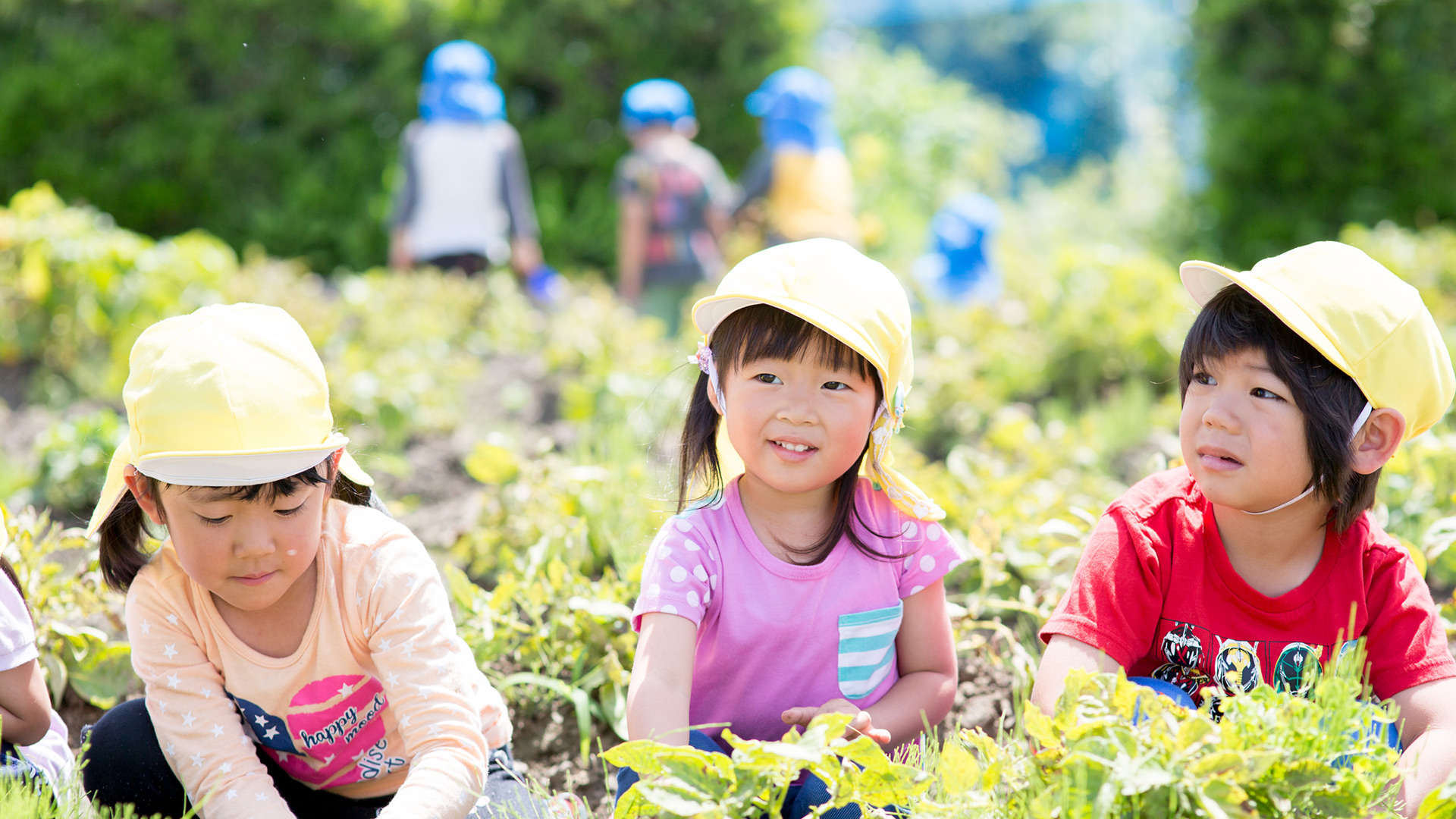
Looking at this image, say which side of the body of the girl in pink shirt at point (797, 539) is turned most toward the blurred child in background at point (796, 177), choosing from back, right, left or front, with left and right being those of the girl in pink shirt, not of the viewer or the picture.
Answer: back

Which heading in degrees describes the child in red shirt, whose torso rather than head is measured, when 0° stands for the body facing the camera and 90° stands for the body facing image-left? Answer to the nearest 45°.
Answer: approximately 0°

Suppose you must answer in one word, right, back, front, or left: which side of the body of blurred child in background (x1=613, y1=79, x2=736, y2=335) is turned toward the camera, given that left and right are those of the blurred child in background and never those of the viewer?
back

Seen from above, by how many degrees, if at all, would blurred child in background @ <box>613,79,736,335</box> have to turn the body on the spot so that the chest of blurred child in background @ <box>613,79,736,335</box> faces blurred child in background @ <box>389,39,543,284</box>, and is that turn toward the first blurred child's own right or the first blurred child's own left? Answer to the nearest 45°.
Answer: approximately 90° to the first blurred child's own left

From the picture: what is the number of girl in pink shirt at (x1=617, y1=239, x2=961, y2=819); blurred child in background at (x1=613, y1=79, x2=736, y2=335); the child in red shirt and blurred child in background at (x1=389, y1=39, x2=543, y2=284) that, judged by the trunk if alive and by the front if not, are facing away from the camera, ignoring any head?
2

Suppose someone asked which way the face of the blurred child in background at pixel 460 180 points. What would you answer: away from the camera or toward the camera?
away from the camera

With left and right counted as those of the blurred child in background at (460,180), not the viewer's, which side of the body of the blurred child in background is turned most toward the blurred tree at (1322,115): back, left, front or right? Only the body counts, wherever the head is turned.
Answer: right

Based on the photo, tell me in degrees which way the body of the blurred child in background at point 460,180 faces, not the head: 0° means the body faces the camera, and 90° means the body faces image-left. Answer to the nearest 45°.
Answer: approximately 180°

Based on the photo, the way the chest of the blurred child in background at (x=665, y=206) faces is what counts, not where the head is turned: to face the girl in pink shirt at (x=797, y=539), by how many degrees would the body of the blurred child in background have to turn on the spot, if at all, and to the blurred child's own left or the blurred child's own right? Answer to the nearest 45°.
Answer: approximately 180°
